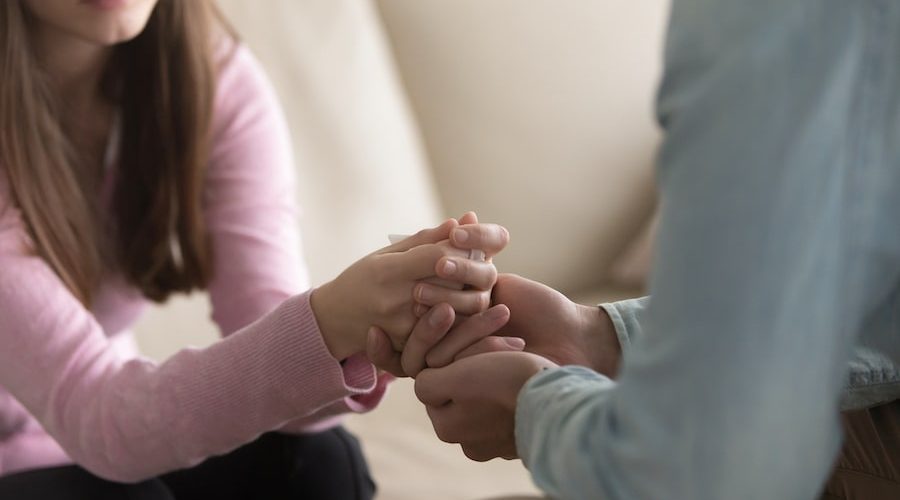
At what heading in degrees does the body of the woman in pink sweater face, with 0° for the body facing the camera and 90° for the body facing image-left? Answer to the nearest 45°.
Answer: approximately 315°

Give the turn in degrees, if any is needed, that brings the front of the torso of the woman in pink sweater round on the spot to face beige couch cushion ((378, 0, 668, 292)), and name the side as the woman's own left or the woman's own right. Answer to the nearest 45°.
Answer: approximately 90° to the woman's own left
